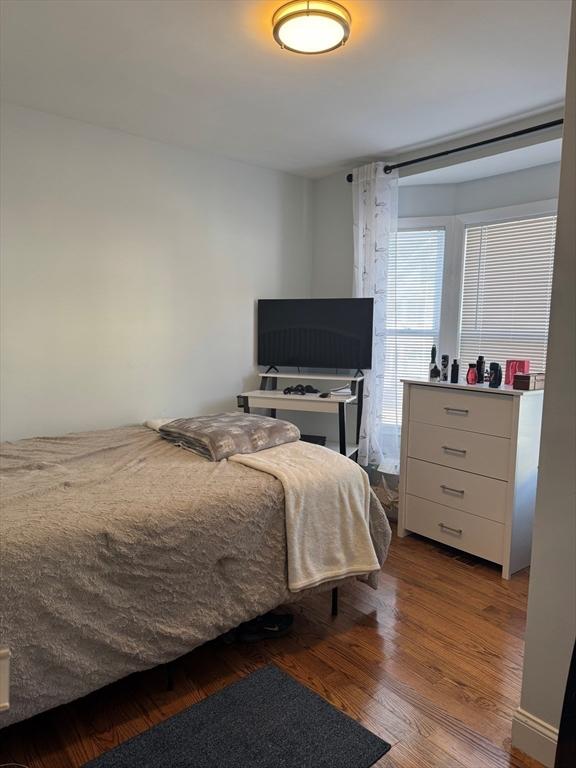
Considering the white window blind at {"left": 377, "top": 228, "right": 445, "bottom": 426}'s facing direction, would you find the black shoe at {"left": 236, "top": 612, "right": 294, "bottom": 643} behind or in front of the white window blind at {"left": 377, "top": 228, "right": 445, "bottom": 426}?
in front

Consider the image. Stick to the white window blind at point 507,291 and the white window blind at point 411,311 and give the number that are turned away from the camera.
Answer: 0

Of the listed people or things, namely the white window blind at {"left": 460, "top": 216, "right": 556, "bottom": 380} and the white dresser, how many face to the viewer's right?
0

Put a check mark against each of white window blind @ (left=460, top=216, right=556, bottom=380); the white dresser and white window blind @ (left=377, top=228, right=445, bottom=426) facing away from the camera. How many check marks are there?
0

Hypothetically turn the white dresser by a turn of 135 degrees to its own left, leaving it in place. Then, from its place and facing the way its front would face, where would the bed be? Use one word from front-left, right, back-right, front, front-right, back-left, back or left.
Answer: back-right

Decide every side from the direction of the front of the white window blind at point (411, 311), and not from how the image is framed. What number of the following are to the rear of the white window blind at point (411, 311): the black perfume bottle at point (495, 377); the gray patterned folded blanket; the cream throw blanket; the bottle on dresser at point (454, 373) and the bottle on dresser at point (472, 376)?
0

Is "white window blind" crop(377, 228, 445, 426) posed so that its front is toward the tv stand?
no

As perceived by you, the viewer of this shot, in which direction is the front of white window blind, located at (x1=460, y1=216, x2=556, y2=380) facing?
facing the viewer and to the left of the viewer

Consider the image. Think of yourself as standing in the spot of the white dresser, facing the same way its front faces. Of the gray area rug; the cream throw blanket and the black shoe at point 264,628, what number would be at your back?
0

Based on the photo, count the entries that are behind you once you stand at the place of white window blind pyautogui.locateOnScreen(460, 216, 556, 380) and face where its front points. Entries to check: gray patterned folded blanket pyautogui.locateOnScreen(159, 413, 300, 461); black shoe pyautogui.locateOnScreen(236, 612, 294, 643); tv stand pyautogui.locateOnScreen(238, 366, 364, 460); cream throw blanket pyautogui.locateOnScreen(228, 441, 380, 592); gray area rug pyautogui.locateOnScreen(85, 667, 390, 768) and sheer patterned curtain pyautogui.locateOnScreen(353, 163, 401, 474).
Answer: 0

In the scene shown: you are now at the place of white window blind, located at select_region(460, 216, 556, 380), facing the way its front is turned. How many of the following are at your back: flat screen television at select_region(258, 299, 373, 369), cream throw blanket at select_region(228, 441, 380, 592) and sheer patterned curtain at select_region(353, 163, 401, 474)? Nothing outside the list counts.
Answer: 0

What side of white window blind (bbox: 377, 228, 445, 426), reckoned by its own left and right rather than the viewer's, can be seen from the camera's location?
front

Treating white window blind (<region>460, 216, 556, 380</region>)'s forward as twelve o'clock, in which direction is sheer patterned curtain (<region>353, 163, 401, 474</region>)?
The sheer patterned curtain is roughly at 1 o'clock from the white window blind.

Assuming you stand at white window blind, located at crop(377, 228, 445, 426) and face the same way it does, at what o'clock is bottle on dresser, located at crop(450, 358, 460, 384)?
The bottle on dresser is roughly at 11 o'clock from the white window blind.

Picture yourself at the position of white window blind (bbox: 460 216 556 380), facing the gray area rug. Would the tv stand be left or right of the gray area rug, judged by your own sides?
right

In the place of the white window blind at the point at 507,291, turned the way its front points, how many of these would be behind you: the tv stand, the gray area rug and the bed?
0

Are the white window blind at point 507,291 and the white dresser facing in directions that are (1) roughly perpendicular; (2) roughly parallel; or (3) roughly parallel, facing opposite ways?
roughly parallel
